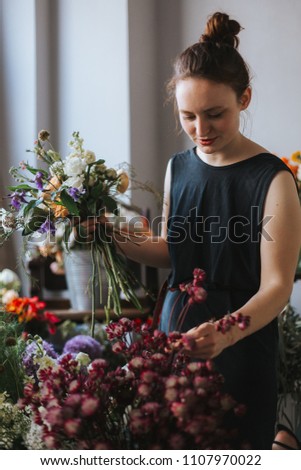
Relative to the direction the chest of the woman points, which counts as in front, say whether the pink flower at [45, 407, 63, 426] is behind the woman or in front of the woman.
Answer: in front

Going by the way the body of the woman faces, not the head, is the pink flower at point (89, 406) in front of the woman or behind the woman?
in front

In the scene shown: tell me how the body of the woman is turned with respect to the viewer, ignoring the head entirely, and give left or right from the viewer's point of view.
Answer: facing the viewer and to the left of the viewer

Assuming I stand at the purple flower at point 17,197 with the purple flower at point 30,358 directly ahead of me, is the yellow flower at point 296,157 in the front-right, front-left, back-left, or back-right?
back-left

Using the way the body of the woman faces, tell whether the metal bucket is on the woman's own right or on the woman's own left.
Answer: on the woman's own right

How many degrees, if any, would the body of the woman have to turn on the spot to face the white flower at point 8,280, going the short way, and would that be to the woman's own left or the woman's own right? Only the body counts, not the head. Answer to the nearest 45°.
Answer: approximately 90° to the woman's own right

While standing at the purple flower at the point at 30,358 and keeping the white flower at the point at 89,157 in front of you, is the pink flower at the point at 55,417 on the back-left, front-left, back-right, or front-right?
back-right

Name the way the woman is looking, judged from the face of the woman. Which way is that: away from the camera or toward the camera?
toward the camera
